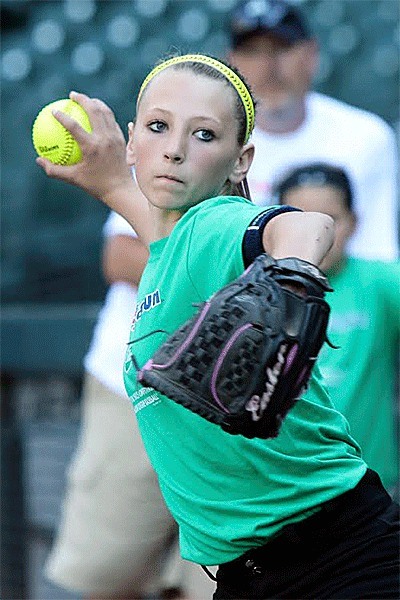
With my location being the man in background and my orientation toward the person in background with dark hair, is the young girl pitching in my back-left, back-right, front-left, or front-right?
front-right

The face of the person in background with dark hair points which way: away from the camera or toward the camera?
toward the camera

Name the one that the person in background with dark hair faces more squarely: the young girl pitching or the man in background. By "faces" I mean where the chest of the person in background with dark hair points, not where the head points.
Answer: the young girl pitching

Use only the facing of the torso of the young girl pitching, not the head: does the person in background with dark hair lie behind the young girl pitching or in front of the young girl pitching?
behind

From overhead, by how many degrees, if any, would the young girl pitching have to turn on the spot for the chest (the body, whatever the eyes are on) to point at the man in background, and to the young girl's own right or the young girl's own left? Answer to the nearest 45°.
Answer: approximately 135° to the young girl's own right

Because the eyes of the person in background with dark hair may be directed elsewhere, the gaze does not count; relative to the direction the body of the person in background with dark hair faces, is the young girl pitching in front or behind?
in front

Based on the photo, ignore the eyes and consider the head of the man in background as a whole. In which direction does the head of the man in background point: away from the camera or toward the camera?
toward the camera

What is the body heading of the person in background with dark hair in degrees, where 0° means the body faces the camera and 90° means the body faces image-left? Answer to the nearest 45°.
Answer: approximately 45°

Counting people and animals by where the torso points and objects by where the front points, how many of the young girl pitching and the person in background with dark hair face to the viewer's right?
0
